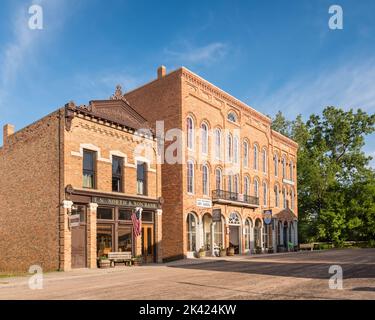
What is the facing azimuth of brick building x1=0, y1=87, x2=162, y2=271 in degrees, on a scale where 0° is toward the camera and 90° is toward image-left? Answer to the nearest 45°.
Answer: approximately 315°

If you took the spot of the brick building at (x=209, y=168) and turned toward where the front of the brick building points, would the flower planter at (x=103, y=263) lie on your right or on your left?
on your right

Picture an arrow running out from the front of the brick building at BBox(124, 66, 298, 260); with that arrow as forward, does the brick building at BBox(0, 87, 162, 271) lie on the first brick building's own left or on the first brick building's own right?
on the first brick building's own right

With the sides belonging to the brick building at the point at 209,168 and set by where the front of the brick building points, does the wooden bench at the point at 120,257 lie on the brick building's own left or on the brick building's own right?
on the brick building's own right

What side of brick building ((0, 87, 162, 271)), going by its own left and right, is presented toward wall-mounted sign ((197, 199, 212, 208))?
left

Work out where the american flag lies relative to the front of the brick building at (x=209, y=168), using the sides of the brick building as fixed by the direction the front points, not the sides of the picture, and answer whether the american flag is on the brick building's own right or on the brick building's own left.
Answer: on the brick building's own right
